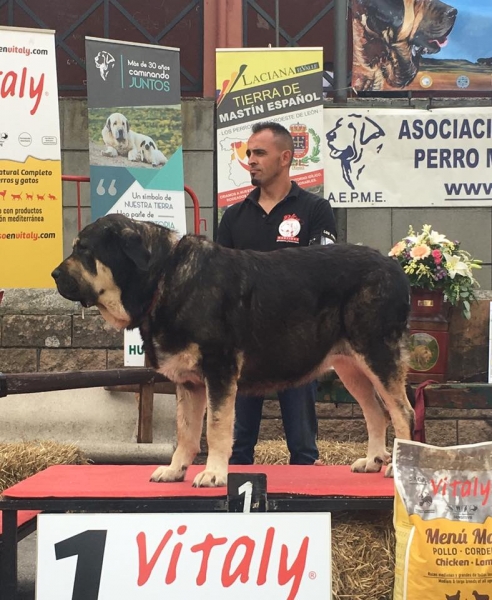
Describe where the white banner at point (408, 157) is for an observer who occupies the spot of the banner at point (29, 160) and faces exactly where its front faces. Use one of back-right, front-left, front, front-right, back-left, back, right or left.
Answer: left

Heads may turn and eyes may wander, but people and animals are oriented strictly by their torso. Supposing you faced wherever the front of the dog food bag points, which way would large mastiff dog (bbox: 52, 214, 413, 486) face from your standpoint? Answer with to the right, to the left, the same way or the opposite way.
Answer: to the right

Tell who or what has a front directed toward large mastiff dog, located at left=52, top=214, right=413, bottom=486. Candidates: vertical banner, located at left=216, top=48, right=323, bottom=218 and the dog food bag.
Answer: the vertical banner

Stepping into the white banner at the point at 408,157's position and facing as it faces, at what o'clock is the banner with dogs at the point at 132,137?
The banner with dogs is roughly at 2 o'clock from the white banner.

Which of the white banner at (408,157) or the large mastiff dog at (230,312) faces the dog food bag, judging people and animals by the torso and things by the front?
the white banner

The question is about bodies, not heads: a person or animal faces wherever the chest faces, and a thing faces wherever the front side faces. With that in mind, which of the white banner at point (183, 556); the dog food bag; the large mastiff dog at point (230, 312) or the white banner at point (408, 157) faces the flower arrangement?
the white banner at point (408, 157)

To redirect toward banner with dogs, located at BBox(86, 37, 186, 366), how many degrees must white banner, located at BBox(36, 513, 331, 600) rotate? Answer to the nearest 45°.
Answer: approximately 180°

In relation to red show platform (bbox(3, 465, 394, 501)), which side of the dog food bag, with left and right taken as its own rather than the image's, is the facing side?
right

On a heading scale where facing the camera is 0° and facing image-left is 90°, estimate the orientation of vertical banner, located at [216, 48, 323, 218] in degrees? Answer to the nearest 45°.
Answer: approximately 0°

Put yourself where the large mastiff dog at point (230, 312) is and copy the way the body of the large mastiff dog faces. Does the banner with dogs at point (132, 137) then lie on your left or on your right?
on your right

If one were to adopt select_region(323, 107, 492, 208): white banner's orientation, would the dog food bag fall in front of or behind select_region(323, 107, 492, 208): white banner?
in front

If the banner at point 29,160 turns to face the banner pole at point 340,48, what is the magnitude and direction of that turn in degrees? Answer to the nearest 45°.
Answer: approximately 90° to its left

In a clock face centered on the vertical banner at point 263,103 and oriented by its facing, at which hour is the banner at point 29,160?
The banner is roughly at 2 o'clock from the vertical banner.

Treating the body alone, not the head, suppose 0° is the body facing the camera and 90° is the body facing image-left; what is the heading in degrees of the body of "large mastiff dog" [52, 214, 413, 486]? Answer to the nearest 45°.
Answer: approximately 90°

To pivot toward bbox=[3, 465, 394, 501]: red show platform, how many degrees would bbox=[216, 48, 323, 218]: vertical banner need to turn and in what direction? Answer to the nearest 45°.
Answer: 0° — it already faces it
